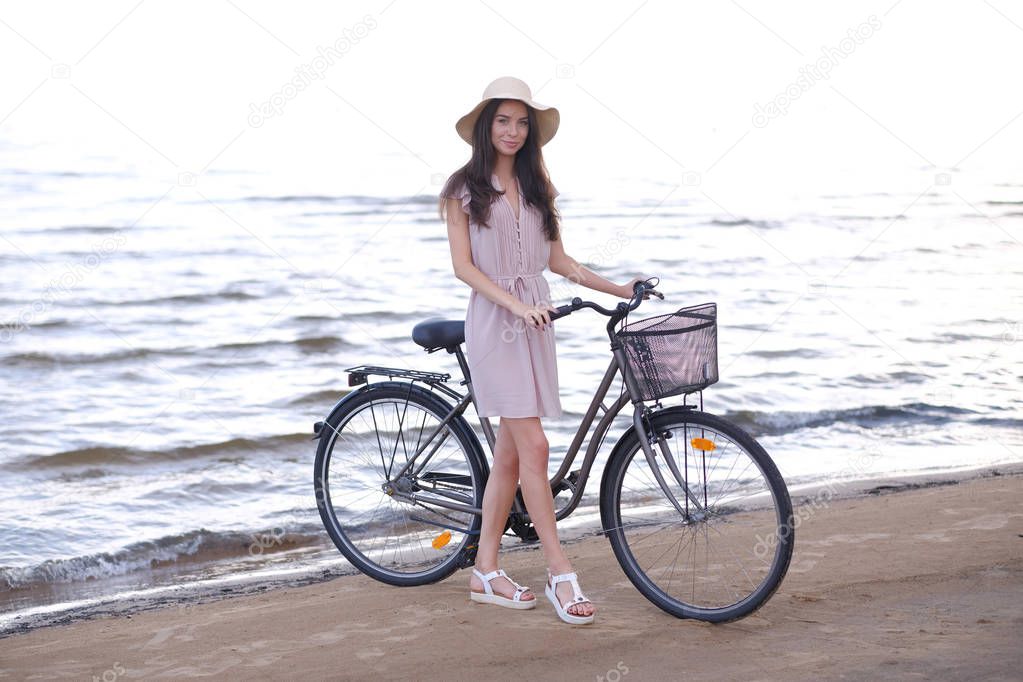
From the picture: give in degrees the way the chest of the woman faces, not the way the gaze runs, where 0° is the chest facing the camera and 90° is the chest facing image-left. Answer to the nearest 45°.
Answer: approximately 315°

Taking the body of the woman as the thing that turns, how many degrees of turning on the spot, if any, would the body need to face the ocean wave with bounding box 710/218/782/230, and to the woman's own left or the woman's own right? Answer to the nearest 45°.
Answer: approximately 135° to the woman's own left
